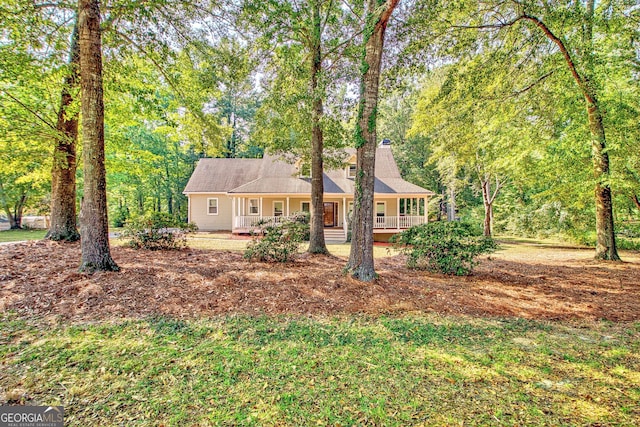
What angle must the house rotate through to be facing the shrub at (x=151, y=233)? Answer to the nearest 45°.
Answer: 0° — it already faces it

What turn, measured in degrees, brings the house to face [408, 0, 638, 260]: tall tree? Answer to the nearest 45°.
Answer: approximately 45° to its left

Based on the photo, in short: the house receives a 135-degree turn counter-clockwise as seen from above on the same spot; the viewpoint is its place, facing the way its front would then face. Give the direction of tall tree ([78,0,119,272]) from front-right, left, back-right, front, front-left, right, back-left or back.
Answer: back-right

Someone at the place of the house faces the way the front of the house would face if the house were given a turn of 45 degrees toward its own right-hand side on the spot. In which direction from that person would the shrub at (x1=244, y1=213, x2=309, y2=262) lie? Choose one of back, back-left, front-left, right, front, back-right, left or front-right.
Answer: front-left

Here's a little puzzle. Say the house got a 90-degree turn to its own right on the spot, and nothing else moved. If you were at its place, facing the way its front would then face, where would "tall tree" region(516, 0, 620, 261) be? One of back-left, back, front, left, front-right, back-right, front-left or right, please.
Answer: back-left

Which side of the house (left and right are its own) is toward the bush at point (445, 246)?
front

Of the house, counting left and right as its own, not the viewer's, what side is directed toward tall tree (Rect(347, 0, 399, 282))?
front

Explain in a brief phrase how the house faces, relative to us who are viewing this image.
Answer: facing the viewer

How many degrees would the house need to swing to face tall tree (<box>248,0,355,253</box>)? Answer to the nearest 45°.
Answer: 0° — it already faces it
